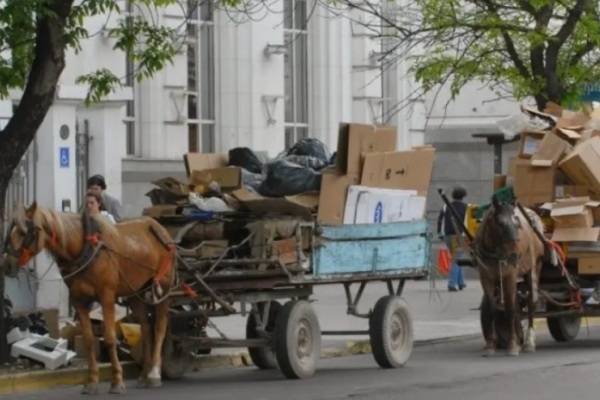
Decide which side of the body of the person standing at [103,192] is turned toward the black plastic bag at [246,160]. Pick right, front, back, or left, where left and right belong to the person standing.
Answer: left

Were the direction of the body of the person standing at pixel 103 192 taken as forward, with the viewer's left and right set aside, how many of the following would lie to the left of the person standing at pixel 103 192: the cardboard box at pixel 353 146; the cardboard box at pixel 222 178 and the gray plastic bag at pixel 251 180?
3

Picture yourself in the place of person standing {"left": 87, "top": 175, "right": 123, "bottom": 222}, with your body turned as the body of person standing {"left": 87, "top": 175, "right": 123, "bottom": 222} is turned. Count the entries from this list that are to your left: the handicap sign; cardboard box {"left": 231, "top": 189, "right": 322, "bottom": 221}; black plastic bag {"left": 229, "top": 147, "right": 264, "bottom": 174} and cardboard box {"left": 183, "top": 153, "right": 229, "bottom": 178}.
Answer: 3

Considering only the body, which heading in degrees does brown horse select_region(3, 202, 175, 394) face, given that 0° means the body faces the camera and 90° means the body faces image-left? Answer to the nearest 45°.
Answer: approximately 45°

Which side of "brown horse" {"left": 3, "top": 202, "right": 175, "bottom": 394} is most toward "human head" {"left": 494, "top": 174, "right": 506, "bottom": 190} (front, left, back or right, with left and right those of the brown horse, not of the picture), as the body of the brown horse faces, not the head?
back

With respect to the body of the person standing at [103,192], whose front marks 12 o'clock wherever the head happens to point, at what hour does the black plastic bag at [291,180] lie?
The black plastic bag is roughly at 9 o'clock from the person standing.

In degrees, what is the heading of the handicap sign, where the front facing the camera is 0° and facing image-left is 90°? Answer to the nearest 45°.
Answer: approximately 0°

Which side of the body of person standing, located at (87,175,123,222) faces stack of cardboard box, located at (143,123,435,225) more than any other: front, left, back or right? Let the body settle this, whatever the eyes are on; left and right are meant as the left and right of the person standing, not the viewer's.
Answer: left

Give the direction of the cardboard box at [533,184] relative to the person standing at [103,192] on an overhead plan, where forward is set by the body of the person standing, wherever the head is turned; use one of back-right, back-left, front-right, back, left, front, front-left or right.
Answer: back-left

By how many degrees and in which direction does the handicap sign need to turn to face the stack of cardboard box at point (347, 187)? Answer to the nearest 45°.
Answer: approximately 45° to its left

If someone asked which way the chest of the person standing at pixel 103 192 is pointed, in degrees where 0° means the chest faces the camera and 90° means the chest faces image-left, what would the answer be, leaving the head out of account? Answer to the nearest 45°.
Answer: approximately 45°

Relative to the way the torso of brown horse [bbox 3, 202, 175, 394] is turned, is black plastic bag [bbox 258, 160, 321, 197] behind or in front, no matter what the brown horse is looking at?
behind
